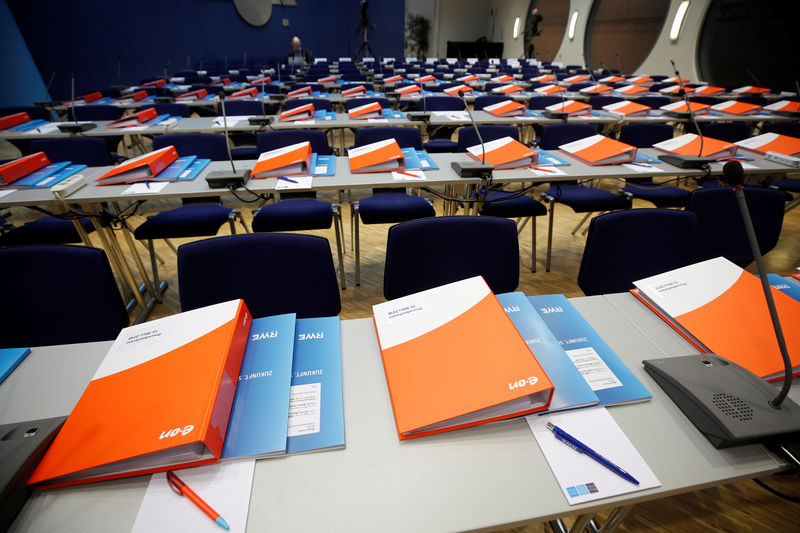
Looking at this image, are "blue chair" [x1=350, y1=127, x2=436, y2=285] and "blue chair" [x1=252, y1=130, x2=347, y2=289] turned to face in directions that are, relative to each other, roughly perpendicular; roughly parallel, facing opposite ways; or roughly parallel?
roughly parallel

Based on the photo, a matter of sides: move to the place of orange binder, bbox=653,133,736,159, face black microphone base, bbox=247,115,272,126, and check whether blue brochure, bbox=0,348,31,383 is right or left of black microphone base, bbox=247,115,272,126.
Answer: left

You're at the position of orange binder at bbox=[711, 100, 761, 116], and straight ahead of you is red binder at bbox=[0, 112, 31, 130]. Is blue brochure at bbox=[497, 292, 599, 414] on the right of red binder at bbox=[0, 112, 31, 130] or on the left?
left

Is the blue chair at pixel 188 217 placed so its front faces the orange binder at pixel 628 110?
no

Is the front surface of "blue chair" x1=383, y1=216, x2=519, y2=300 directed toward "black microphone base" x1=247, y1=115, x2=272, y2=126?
no
